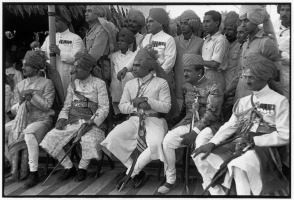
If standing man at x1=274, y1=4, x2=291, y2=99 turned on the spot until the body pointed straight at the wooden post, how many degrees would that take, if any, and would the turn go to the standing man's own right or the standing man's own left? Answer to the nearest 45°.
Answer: approximately 45° to the standing man's own right

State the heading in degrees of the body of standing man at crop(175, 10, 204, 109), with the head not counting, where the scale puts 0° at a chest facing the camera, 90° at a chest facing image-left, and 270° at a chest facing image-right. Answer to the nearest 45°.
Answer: approximately 45°

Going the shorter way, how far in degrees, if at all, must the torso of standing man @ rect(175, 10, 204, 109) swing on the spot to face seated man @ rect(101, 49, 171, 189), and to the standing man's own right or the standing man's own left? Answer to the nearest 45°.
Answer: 0° — they already face them

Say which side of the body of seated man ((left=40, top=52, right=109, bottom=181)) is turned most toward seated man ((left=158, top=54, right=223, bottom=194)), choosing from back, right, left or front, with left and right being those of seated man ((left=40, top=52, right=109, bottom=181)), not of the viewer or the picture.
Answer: left

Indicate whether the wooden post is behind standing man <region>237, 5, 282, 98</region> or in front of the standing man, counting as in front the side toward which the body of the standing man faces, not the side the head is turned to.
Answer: in front

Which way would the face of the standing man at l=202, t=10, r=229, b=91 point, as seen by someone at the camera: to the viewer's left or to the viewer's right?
to the viewer's left
